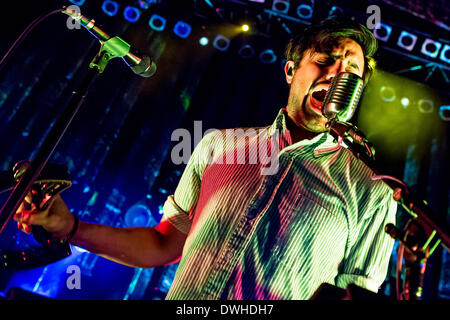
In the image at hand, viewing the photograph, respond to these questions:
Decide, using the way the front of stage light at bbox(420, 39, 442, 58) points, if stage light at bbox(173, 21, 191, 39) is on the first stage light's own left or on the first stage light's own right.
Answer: on the first stage light's own right

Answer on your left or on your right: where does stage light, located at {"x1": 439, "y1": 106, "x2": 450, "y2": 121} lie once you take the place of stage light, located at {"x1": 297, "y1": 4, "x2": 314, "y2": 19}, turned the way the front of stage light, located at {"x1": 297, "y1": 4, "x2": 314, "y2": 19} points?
on your left

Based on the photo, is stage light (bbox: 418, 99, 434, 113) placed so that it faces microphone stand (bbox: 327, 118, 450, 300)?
yes

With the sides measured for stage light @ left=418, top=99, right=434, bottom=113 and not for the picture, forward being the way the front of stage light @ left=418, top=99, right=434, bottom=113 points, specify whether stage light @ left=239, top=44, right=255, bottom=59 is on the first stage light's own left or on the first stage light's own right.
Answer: on the first stage light's own right

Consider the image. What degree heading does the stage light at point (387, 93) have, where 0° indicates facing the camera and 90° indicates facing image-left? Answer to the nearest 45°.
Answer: approximately 0°
